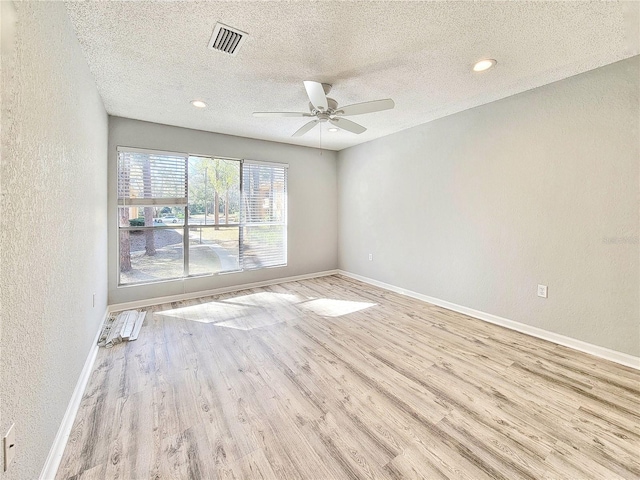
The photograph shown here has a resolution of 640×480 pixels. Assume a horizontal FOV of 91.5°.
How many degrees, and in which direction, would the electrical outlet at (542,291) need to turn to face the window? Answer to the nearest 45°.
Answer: approximately 45° to its right

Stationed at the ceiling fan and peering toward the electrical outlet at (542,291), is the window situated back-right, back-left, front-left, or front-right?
back-left

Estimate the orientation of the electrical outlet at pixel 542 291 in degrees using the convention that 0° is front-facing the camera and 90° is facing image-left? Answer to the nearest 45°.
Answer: approximately 45°

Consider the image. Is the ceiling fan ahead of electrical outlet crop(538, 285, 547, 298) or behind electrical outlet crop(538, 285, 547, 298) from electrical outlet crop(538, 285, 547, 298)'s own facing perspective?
ahead
